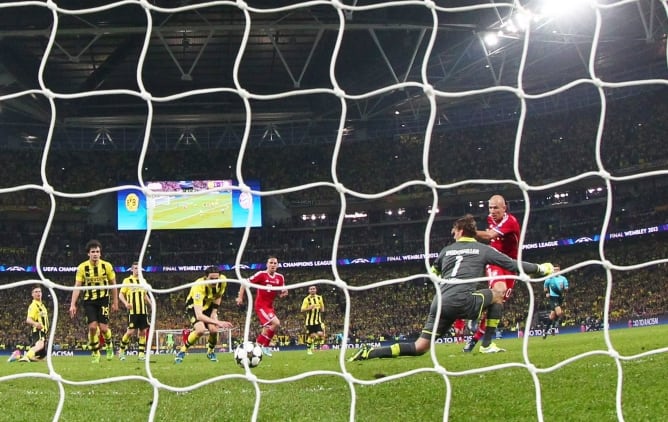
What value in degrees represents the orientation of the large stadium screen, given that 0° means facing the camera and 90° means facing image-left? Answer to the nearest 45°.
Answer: approximately 0°

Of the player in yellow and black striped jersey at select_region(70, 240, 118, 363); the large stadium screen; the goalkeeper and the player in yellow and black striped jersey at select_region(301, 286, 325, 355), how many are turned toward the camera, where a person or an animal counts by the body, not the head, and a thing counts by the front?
3

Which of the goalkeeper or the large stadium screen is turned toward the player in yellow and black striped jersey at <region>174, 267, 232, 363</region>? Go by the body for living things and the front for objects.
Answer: the large stadium screen

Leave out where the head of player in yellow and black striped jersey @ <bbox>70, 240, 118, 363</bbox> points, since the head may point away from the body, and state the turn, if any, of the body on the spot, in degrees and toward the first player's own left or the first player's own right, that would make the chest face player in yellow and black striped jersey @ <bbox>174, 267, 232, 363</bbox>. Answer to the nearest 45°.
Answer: approximately 45° to the first player's own left

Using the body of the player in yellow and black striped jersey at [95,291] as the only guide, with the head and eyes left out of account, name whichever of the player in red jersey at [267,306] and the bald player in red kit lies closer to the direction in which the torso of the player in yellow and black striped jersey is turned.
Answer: the bald player in red kit

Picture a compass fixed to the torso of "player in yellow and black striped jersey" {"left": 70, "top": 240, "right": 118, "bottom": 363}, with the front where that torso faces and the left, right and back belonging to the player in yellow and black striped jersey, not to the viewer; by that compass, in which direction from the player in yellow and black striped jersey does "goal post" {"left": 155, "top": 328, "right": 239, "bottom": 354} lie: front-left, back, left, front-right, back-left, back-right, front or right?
back

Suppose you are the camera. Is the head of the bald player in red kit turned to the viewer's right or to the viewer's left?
to the viewer's left

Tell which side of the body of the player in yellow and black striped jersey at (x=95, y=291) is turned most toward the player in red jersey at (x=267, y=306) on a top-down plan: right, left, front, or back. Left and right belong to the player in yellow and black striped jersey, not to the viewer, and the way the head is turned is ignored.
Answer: left

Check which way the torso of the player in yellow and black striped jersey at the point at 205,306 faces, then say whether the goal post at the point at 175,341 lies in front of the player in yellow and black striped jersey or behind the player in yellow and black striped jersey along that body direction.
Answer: behind

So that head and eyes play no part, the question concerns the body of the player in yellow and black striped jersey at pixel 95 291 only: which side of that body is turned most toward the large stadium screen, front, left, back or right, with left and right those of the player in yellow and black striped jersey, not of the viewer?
back
